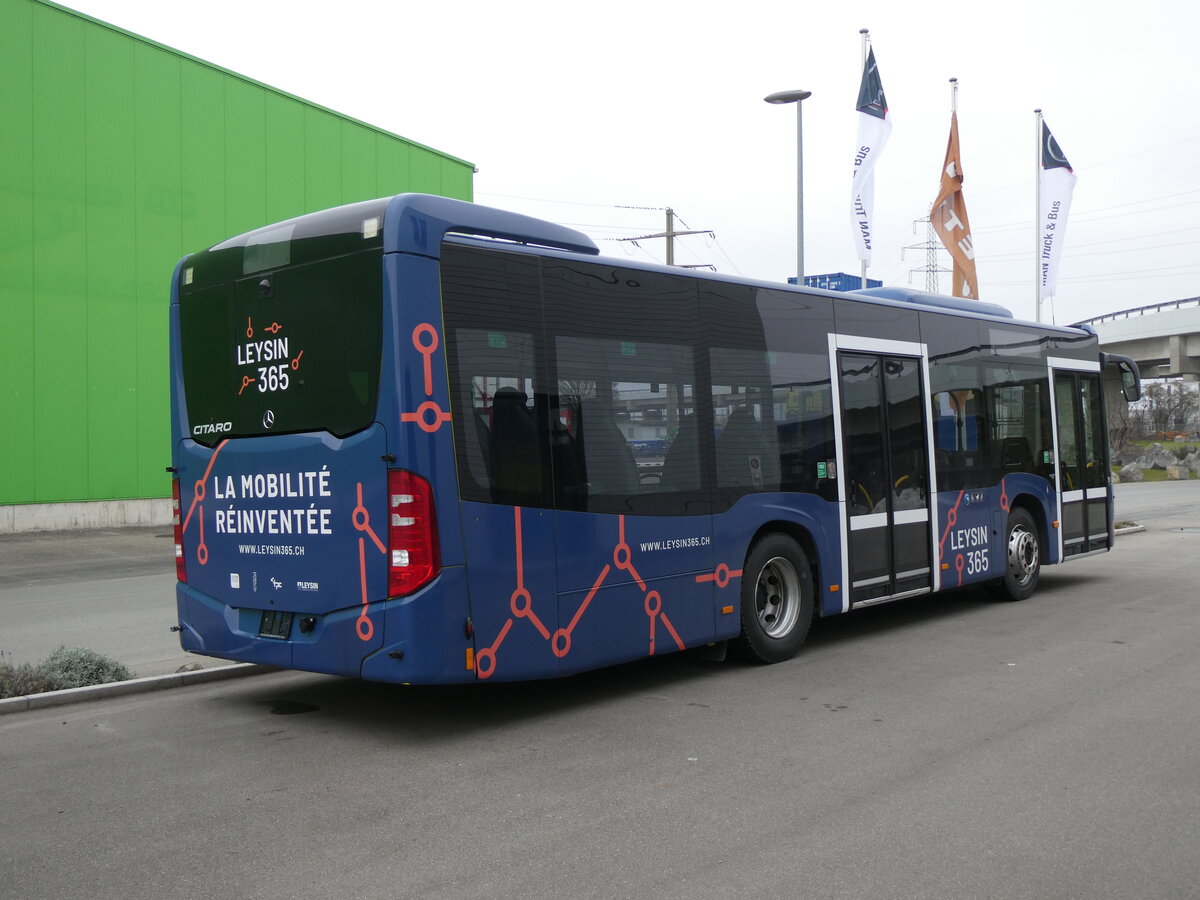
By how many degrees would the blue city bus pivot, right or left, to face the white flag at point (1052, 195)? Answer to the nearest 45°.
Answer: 0° — it already faces it

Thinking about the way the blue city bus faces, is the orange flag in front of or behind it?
in front

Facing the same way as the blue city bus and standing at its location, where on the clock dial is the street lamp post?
The street lamp post is roughly at 11 o'clock from the blue city bus.

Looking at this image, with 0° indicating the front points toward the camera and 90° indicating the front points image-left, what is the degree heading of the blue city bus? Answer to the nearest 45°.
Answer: approximately 225°

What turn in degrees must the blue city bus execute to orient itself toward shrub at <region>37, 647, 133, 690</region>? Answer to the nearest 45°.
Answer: approximately 135° to its left

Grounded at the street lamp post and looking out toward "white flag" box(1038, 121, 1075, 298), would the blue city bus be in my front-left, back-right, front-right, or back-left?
back-right
